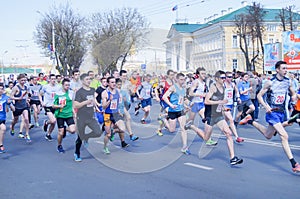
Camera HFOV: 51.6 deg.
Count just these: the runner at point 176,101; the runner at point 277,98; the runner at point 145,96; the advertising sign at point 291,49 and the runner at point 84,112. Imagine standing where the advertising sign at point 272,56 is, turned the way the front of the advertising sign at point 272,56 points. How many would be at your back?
0

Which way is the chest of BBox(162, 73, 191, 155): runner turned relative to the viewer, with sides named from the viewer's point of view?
facing the viewer and to the right of the viewer

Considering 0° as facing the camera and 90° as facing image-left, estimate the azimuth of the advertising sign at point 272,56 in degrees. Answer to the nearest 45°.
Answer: approximately 0°

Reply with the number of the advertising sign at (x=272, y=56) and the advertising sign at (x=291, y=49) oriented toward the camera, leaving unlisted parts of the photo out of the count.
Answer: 2

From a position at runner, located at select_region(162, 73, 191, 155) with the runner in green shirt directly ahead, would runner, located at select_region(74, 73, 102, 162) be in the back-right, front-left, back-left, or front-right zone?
front-left

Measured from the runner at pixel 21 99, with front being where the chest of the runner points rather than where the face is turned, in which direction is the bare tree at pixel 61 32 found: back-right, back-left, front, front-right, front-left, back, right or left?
back-left

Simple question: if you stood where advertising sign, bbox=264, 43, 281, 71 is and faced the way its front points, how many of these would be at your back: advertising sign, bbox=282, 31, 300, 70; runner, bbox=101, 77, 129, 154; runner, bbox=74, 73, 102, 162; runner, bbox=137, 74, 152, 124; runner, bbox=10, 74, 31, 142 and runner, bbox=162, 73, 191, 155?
0

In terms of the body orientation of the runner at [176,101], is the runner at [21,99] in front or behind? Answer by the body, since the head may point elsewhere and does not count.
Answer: behind

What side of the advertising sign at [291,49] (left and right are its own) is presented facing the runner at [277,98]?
front

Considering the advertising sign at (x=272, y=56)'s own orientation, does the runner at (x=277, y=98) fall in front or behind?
in front

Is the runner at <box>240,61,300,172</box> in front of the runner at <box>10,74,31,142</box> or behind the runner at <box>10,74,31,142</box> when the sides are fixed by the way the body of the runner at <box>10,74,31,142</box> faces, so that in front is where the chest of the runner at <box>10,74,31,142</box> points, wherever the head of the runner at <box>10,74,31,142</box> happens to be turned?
in front

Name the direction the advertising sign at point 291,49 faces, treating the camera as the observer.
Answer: facing the viewer
